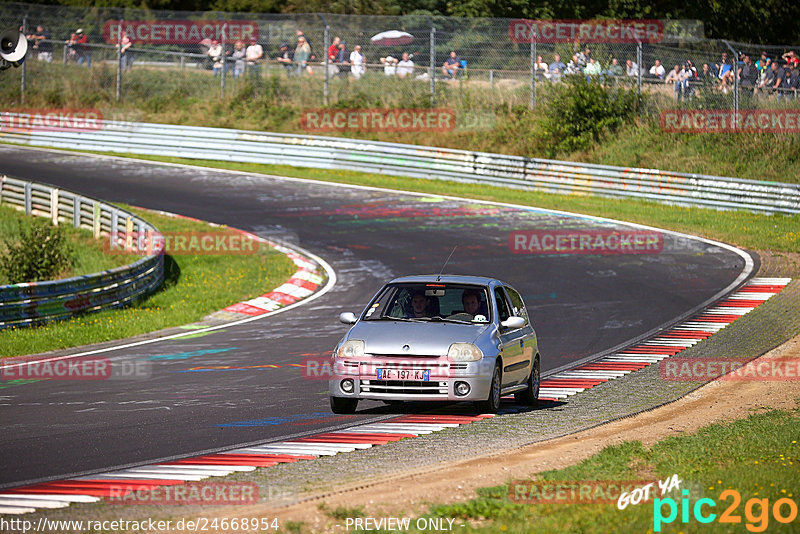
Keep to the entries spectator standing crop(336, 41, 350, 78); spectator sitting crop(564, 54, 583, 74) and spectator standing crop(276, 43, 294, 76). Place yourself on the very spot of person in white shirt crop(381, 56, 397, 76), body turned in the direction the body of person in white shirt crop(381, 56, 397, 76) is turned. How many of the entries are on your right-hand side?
2

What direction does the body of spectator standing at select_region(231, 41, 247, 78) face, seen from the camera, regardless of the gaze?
toward the camera

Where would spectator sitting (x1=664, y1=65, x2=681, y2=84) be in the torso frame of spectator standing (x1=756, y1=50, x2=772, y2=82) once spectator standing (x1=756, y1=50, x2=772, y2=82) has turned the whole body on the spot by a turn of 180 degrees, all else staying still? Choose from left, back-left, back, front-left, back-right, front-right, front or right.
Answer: left

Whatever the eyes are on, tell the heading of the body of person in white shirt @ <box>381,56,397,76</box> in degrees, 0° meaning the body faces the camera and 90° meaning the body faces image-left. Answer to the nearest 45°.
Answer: approximately 0°

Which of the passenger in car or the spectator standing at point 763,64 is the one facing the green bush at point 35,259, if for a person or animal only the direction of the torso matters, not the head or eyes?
the spectator standing

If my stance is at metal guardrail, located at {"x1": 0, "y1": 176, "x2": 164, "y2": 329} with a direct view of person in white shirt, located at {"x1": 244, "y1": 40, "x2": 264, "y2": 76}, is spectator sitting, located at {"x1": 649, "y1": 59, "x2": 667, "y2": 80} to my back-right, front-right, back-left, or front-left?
front-right

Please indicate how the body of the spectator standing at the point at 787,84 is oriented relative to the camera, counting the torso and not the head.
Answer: toward the camera

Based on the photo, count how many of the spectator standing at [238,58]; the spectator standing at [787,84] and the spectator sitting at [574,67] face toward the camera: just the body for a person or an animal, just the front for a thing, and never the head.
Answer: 3

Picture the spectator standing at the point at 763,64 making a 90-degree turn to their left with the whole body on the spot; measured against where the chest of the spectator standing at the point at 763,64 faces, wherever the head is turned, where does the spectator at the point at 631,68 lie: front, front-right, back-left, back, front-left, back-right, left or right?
back

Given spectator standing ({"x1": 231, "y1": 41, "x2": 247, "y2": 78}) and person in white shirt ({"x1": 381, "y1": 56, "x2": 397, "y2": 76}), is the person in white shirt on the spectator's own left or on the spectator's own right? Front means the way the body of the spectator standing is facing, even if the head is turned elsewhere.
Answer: on the spectator's own left

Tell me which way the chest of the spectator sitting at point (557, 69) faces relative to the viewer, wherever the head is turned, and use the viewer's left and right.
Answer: facing the viewer

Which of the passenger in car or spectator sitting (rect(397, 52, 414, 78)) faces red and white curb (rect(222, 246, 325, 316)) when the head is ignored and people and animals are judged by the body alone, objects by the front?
the spectator sitting

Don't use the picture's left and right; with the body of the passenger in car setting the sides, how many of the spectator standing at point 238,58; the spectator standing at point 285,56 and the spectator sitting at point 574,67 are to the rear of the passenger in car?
3
